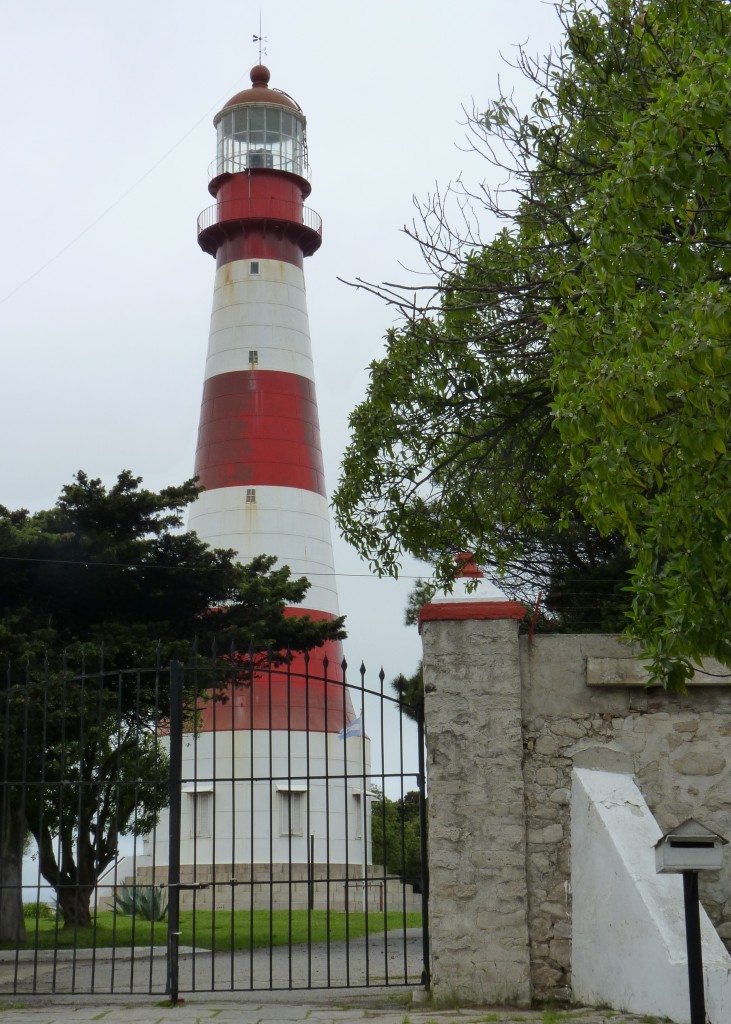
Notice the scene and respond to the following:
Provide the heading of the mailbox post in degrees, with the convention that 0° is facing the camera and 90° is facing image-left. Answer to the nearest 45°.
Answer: approximately 0°

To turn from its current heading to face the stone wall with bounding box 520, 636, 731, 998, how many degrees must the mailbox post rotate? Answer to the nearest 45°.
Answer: approximately 180°

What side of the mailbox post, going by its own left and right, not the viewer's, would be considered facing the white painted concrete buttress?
back

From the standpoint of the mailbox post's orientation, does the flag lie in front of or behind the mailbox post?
behind

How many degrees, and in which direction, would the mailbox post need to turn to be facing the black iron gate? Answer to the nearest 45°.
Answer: approximately 135° to its right
